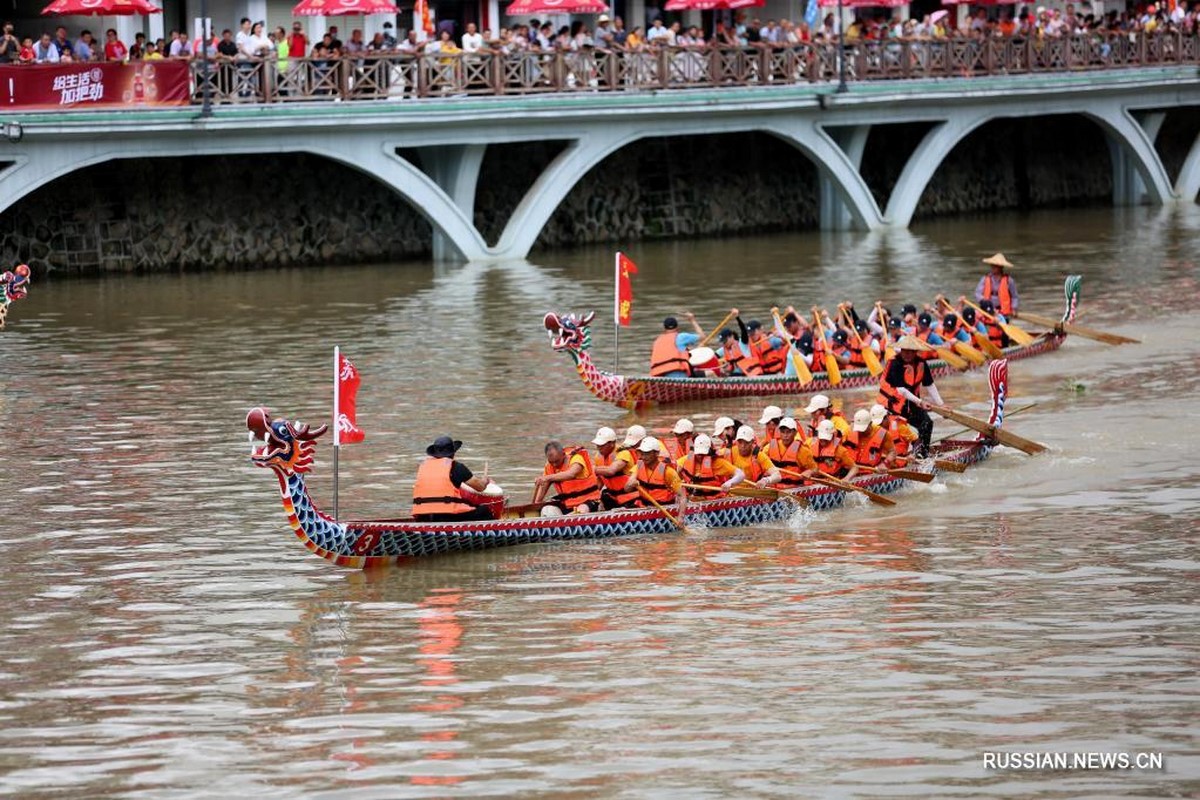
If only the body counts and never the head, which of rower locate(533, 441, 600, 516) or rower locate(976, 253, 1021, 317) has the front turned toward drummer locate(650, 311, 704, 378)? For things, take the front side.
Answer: rower locate(976, 253, 1021, 317)

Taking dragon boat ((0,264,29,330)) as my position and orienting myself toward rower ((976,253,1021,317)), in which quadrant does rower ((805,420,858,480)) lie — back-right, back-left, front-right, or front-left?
front-right

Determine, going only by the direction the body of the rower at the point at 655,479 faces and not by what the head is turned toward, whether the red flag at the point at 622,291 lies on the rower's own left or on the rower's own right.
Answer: on the rower's own right

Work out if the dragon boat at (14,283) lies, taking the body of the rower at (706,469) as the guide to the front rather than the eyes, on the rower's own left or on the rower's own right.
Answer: on the rower's own right

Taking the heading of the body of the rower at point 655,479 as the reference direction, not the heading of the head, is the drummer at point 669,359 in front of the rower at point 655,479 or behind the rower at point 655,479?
behind

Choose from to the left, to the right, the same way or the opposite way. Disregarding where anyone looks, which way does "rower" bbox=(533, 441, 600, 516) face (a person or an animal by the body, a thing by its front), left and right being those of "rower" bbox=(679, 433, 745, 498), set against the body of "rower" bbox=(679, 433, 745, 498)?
the same way

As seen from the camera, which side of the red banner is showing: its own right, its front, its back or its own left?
front

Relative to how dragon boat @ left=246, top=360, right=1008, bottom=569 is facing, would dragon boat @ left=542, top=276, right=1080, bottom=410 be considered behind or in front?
behind

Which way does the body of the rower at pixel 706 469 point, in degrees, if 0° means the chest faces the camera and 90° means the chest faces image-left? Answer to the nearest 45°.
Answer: approximately 45°

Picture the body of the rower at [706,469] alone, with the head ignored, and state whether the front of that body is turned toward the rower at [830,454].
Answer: no

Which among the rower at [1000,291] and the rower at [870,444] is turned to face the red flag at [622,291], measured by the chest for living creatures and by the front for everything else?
the rower at [1000,291]

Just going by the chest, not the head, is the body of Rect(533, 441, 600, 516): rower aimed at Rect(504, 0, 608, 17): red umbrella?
no

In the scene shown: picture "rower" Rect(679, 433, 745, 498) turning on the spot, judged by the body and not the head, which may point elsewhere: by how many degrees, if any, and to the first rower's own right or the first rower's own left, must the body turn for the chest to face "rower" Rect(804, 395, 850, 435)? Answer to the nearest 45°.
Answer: approximately 180°

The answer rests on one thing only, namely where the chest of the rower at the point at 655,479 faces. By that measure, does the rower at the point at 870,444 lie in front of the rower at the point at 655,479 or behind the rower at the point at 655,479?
behind

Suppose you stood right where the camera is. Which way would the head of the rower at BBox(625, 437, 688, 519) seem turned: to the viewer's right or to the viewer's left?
to the viewer's left

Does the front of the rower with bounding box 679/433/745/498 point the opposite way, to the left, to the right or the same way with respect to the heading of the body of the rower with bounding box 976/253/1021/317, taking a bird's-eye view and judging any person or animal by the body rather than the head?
the same way

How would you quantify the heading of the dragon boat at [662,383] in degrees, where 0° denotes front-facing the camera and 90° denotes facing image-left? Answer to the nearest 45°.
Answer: approximately 45°

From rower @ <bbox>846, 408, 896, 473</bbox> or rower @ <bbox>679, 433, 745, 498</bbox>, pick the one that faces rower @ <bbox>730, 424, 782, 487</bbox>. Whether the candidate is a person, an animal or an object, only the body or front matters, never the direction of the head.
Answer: rower @ <bbox>846, 408, 896, 473</bbox>

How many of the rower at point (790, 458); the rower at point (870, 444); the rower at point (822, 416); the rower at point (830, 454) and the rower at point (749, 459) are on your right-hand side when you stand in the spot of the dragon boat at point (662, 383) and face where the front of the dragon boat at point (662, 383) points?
0

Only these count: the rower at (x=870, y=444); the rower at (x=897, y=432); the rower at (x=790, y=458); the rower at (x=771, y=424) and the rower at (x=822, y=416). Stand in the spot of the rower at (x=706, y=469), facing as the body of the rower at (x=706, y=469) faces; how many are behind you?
5

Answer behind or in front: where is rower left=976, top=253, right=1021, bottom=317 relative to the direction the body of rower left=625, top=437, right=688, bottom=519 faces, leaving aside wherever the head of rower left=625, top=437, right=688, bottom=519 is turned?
behind

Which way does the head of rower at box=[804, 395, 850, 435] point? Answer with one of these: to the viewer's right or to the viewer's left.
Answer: to the viewer's left

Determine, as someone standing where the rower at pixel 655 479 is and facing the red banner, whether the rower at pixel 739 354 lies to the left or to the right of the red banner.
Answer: right
